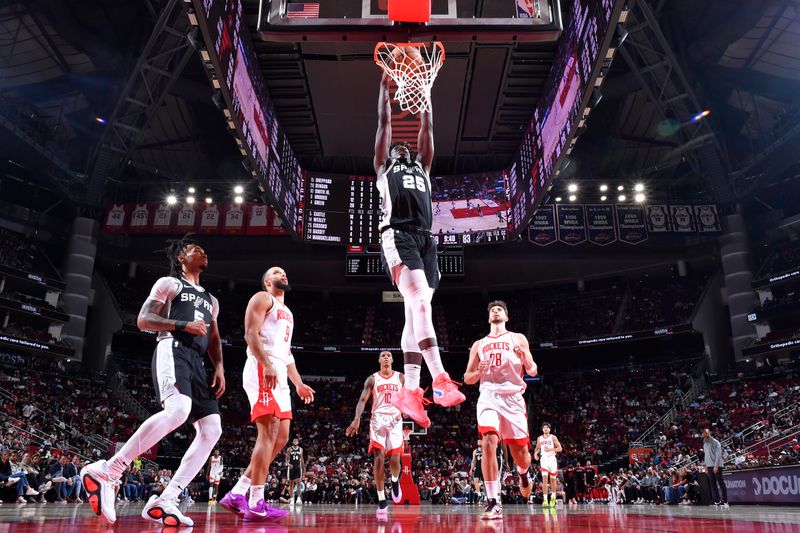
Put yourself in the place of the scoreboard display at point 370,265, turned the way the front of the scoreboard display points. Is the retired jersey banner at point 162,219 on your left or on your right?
on your right

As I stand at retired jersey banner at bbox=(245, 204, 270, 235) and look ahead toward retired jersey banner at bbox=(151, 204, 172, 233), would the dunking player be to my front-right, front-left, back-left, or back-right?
back-left

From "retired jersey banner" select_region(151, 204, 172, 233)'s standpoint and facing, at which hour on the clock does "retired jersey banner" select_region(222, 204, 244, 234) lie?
"retired jersey banner" select_region(222, 204, 244, 234) is roughly at 10 o'clock from "retired jersey banner" select_region(151, 204, 172, 233).

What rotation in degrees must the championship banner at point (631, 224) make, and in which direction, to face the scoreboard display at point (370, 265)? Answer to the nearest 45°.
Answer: approximately 45° to its right

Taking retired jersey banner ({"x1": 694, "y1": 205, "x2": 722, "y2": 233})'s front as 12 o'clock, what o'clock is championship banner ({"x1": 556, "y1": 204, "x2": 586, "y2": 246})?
championship banner ({"x1": 556, "y1": 204, "x2": 586, "y2": 246}) is roughly at 2 o'clock from retired jersey banner ({"x1": 694, "y1": 205, "x2": 722, "y2": 233}).

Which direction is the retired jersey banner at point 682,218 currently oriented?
toward the camera

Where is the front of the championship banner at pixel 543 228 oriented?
toward the camera

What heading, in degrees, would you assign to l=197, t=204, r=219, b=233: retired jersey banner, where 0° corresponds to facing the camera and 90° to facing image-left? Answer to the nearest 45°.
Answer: approximately 0°

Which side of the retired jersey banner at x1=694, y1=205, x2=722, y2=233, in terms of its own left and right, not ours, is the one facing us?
front

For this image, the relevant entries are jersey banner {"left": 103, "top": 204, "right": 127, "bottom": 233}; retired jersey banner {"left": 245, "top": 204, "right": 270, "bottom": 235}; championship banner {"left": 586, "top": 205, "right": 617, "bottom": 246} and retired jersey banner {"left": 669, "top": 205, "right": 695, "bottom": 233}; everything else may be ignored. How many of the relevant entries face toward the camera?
4

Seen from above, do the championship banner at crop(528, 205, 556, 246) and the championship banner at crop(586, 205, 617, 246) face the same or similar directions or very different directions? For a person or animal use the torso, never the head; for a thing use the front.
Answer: same or similar directions

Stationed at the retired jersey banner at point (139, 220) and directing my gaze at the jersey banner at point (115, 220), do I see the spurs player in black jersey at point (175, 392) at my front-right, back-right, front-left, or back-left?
back-left

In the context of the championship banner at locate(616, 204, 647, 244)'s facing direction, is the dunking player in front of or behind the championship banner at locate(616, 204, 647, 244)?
in front

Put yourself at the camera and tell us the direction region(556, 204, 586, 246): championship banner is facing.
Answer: facing the viewer

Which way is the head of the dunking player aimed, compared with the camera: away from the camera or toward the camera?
toward the camera

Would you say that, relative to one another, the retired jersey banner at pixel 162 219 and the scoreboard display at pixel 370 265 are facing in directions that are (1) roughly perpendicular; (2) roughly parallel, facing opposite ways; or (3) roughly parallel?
roughly parallel
